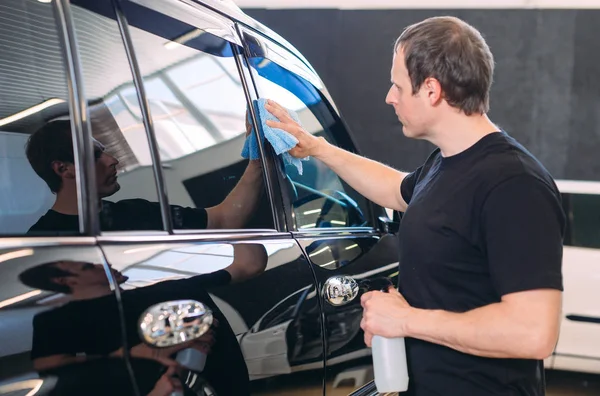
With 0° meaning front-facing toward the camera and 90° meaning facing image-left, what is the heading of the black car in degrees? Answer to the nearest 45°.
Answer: approximately 225°

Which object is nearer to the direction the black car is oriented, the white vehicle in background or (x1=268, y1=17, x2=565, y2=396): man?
the white vehicle in background

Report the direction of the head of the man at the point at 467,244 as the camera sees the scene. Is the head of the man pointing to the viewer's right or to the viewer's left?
to the viewer's left

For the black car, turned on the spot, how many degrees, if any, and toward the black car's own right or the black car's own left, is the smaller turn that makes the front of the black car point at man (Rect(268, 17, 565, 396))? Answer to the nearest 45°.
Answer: approximately 45° to the black car's own right
